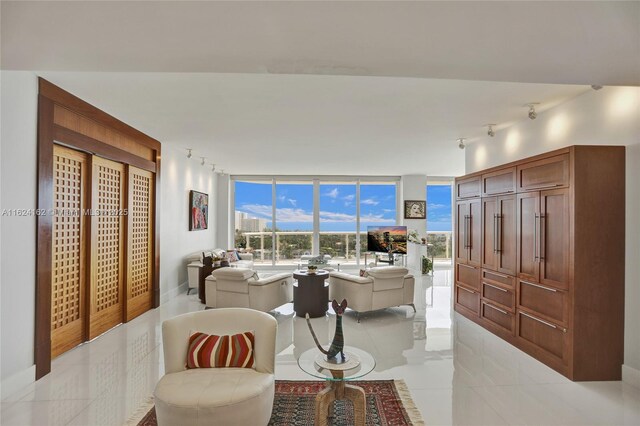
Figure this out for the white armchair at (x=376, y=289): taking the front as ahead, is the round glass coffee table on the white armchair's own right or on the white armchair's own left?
on the white armchair's own left

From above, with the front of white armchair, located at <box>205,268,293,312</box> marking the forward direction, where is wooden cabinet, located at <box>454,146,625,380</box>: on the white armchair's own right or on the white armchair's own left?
on the white armchair's own right

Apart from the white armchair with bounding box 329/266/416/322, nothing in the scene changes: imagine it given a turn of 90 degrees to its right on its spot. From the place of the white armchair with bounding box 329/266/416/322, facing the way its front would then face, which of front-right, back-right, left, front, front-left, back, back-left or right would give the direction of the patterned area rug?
back-right

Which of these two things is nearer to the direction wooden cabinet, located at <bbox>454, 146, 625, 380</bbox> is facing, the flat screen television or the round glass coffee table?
the round glass coffee table

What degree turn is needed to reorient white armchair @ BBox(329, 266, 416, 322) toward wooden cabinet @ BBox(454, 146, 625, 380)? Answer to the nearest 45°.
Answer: approximately 180°
